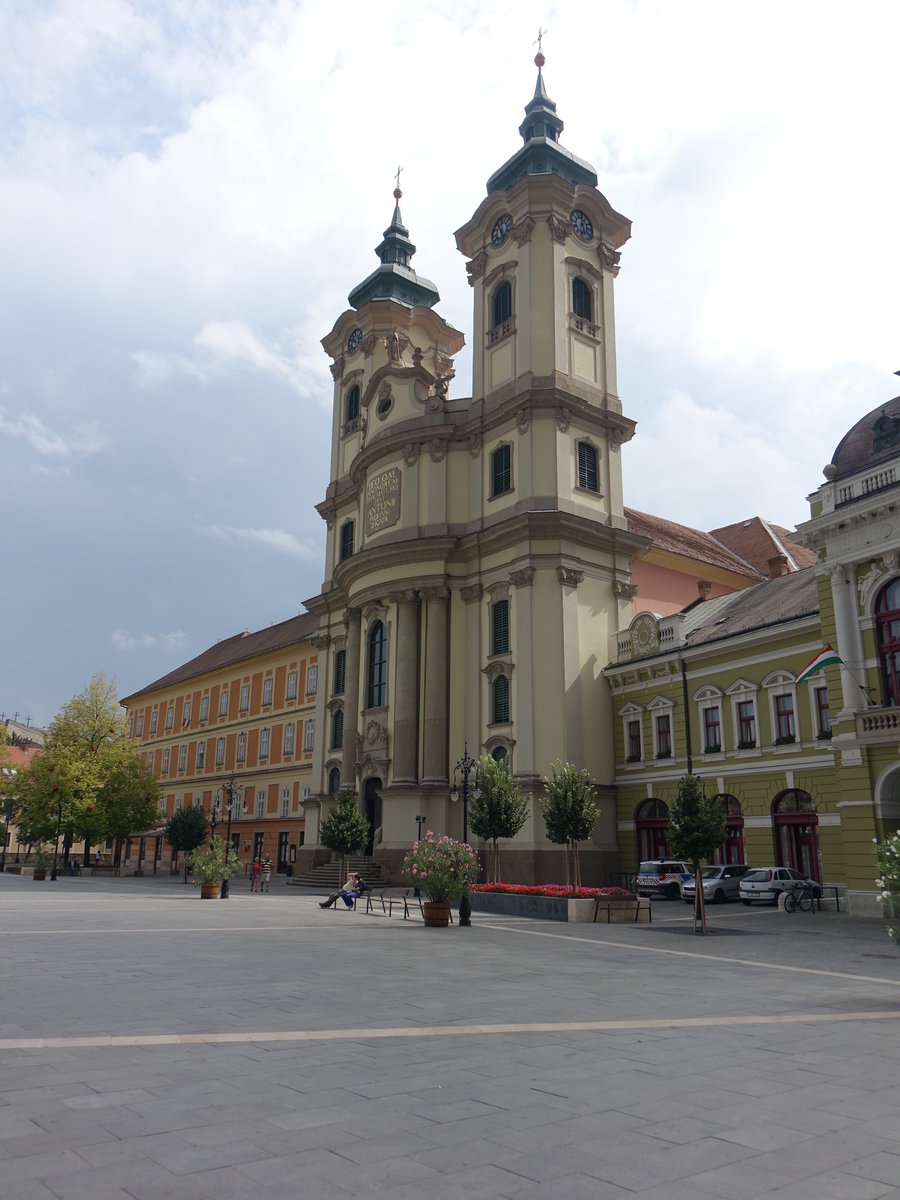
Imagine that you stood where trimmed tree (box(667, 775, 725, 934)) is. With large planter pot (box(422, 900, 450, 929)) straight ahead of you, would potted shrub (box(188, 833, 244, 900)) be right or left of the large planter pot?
right

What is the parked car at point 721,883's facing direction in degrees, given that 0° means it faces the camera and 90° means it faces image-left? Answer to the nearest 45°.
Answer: approximately 45°

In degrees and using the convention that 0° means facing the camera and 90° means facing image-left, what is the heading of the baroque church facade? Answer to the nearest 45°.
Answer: approximately 45°

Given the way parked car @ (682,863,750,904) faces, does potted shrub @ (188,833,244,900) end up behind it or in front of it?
in front

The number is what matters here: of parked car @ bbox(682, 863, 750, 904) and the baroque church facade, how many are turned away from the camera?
0

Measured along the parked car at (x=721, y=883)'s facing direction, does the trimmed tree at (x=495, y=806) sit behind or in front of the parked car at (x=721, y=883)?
in front

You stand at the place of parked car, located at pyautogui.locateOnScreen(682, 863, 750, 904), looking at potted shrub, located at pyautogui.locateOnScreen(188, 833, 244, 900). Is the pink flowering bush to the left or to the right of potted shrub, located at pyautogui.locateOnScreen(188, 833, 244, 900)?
left

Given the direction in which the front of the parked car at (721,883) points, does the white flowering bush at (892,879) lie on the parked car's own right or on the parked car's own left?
on the parked car's own left

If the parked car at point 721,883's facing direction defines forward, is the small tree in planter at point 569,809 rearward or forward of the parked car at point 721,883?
forward
